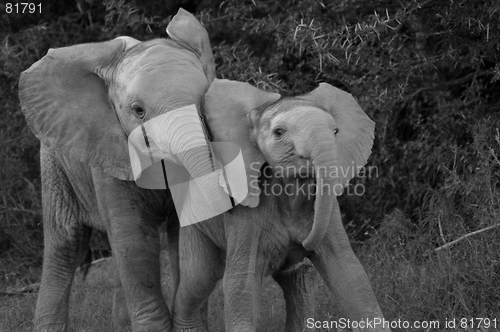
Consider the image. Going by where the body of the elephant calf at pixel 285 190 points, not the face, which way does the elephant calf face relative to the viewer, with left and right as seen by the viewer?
facing the viewer and to the right of the viewer
